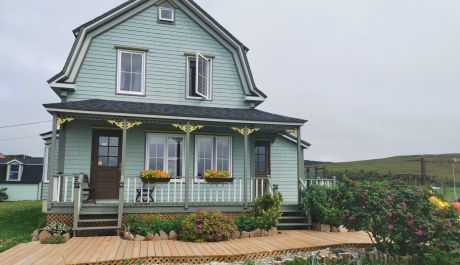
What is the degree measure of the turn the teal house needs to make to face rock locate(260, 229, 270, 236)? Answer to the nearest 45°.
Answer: approximately 45° to its left

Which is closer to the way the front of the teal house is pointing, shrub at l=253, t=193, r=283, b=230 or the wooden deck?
the wooden deck

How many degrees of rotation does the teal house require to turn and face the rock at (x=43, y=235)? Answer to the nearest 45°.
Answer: approximately 45° to its right

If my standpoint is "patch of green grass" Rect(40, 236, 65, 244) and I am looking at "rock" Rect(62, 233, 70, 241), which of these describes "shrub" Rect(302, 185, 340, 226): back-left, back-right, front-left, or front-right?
front-right

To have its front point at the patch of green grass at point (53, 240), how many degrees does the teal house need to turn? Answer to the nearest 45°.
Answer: approximately 45° to its right

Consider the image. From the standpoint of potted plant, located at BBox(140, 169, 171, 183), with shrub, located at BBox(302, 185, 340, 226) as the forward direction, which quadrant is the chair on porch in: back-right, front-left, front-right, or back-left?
back-left

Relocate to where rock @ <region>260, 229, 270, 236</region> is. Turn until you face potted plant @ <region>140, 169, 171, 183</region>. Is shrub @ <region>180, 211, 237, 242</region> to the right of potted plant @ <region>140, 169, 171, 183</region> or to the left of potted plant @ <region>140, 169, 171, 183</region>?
left

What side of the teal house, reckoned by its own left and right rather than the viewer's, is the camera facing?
front

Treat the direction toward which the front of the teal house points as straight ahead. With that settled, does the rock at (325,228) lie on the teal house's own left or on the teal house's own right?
on the teal house's own left

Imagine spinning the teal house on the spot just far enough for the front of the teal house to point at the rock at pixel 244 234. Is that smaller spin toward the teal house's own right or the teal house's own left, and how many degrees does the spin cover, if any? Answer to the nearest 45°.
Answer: approximately 45° to the teal house's own left

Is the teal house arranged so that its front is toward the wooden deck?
yes
